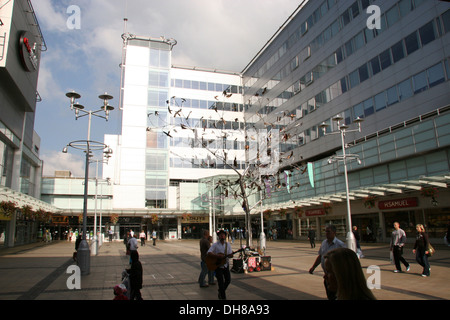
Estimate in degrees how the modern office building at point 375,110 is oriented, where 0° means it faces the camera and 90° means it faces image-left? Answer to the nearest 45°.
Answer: approximately 45°

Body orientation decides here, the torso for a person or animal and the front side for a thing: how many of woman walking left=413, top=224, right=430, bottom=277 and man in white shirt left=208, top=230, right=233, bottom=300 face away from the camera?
0

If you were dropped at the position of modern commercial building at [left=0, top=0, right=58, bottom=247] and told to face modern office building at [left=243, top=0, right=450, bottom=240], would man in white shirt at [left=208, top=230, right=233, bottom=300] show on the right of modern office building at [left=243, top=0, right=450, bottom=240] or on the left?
right

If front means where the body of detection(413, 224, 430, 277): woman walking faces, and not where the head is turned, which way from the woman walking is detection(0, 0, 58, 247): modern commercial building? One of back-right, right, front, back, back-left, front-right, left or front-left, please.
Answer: front-right

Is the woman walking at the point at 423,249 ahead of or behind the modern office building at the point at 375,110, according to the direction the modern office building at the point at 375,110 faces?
ahead

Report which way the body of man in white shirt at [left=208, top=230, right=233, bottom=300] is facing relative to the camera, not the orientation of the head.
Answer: toward the camera

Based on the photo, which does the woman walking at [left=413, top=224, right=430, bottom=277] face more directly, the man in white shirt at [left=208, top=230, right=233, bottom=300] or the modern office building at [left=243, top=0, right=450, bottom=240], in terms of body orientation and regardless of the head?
the man in white shirt

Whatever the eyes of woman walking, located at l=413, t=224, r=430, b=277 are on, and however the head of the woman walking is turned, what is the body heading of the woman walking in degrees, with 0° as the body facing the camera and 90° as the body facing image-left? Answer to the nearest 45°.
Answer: approximately 45°

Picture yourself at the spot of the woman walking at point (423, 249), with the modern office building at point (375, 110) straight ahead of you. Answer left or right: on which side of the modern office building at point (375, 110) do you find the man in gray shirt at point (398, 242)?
left

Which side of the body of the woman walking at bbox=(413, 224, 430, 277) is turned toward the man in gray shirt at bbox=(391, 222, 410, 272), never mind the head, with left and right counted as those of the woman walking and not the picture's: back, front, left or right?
right

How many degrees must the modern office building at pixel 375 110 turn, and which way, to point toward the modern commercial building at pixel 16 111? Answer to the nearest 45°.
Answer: approximately 45° to its right

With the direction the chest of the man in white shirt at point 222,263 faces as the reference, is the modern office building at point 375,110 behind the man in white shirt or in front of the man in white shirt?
behind

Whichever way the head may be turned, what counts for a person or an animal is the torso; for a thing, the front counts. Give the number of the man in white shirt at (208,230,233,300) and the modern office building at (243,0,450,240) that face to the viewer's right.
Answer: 0
